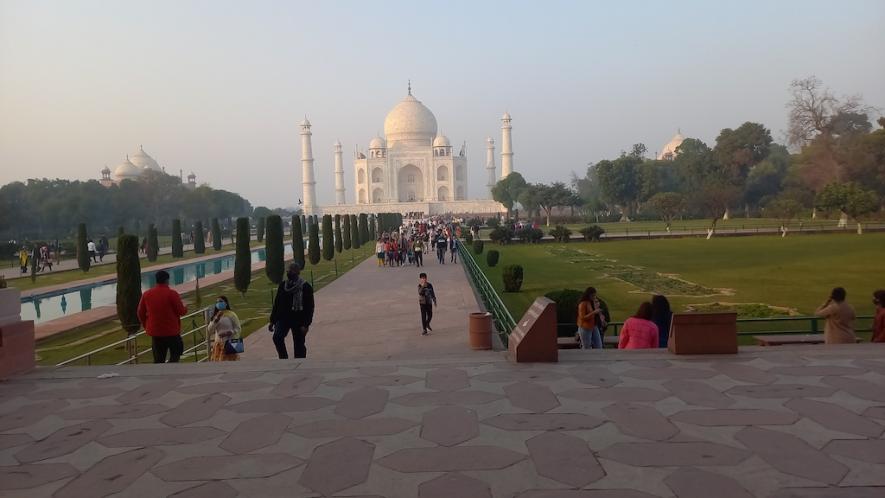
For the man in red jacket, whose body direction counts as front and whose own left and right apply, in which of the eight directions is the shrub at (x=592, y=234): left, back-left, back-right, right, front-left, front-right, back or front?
front-right

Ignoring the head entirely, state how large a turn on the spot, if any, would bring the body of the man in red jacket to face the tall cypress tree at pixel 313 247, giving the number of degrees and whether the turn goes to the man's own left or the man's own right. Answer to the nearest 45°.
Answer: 0° — they already face it

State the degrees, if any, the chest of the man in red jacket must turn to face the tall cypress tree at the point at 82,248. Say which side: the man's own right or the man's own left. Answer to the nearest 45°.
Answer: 0° — they already face it

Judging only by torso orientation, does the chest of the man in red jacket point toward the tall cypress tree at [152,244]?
yes

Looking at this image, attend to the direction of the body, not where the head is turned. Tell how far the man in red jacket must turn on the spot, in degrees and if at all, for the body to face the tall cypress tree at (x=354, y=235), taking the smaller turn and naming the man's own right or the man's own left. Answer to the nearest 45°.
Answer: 0° — they already face it

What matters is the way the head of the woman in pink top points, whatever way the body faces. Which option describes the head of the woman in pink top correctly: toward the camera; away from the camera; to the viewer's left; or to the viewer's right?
away from the camera

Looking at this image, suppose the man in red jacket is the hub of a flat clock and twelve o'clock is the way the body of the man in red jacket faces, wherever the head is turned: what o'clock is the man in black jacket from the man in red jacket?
The man in black jacket is roughly at 3 o'clock from the man in red jacket.

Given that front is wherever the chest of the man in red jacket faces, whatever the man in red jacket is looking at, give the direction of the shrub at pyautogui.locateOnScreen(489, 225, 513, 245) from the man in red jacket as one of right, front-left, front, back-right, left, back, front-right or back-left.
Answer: front-right

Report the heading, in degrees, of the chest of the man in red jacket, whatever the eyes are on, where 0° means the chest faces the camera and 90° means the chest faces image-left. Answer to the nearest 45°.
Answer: approximately 180°

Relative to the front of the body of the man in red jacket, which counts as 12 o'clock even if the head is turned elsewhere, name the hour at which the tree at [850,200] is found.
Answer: The tree is roughly at 2 o'clock from the man in red jacket.

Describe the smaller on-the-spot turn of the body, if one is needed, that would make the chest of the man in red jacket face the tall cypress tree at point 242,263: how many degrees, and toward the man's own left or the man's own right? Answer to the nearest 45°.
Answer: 0° — they already face it

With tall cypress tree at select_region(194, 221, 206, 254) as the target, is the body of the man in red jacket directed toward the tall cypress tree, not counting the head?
yes

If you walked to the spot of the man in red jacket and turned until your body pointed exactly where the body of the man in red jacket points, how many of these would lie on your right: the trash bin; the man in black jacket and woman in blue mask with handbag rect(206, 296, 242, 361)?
3
